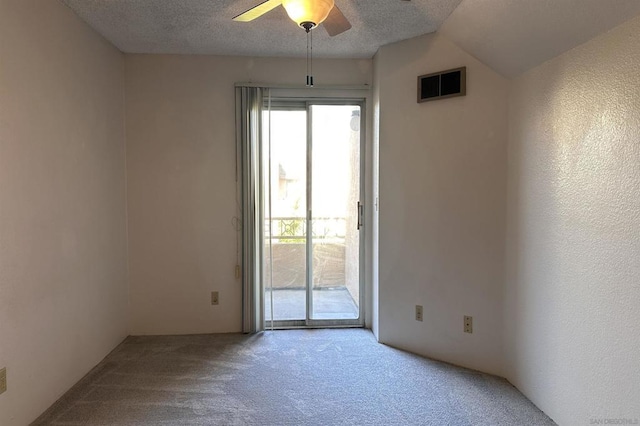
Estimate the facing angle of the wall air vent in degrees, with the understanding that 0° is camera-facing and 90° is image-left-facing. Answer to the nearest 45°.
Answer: approximately 45°

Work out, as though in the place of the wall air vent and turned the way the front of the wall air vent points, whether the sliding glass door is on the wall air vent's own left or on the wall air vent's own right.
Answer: on the wall air vent's own right

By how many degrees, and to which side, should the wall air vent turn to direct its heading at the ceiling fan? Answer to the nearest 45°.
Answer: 0° — it already faces it

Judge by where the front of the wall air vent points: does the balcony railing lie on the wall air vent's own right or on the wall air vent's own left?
on the wall air vent's own right
